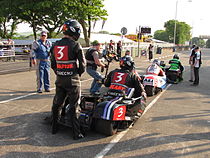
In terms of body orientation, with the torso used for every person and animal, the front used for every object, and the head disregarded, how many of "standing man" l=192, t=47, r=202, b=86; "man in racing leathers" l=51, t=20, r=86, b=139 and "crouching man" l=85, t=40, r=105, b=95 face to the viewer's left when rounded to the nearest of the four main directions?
1

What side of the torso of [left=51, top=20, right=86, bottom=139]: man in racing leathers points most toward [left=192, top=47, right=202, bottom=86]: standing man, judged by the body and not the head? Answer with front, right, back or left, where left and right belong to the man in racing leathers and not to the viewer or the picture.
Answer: front

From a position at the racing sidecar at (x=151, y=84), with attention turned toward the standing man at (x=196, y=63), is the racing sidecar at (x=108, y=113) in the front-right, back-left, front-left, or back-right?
back-right

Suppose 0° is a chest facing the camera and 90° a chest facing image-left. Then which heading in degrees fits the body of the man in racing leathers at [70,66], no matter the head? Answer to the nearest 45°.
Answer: approximately 225°

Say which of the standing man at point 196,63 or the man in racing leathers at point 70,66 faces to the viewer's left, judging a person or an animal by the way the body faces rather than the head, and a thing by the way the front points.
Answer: the standing man

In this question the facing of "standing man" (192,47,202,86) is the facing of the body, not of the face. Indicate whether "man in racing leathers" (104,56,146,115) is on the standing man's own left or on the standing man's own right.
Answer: on the standing man's own left

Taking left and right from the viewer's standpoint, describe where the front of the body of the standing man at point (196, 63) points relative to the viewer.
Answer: facing to the left of the viewer
